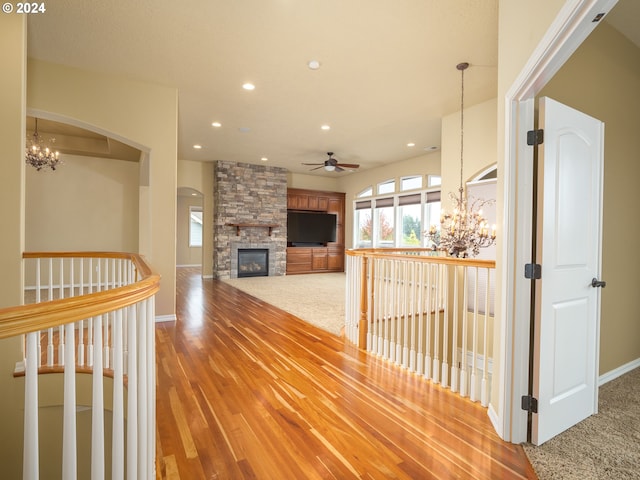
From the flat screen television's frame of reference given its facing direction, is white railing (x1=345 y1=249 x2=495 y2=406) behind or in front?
in front

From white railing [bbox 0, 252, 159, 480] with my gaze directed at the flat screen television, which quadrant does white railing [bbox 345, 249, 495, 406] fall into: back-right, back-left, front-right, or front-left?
front-right

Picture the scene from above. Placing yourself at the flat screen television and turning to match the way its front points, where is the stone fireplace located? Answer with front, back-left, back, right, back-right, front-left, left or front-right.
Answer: right

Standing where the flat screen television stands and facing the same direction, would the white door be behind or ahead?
ahead

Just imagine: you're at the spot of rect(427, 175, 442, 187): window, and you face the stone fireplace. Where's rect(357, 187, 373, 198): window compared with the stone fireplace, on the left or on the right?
right

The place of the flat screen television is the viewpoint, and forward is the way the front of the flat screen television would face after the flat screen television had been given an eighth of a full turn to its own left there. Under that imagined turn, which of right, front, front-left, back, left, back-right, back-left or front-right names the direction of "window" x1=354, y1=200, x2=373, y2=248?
front

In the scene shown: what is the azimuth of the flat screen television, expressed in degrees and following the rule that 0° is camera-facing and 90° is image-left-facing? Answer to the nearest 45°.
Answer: approximately 315°

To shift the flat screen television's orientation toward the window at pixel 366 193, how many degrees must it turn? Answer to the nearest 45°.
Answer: approximately 45° to its left

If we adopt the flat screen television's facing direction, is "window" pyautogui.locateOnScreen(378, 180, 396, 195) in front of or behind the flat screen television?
in front

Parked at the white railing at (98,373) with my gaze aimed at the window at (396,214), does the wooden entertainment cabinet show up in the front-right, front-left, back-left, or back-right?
front-left

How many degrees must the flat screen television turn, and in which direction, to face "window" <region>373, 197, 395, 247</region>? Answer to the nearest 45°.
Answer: approximately 45° to its left

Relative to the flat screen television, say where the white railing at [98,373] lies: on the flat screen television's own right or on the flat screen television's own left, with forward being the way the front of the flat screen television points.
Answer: on the flat screen television's own right
